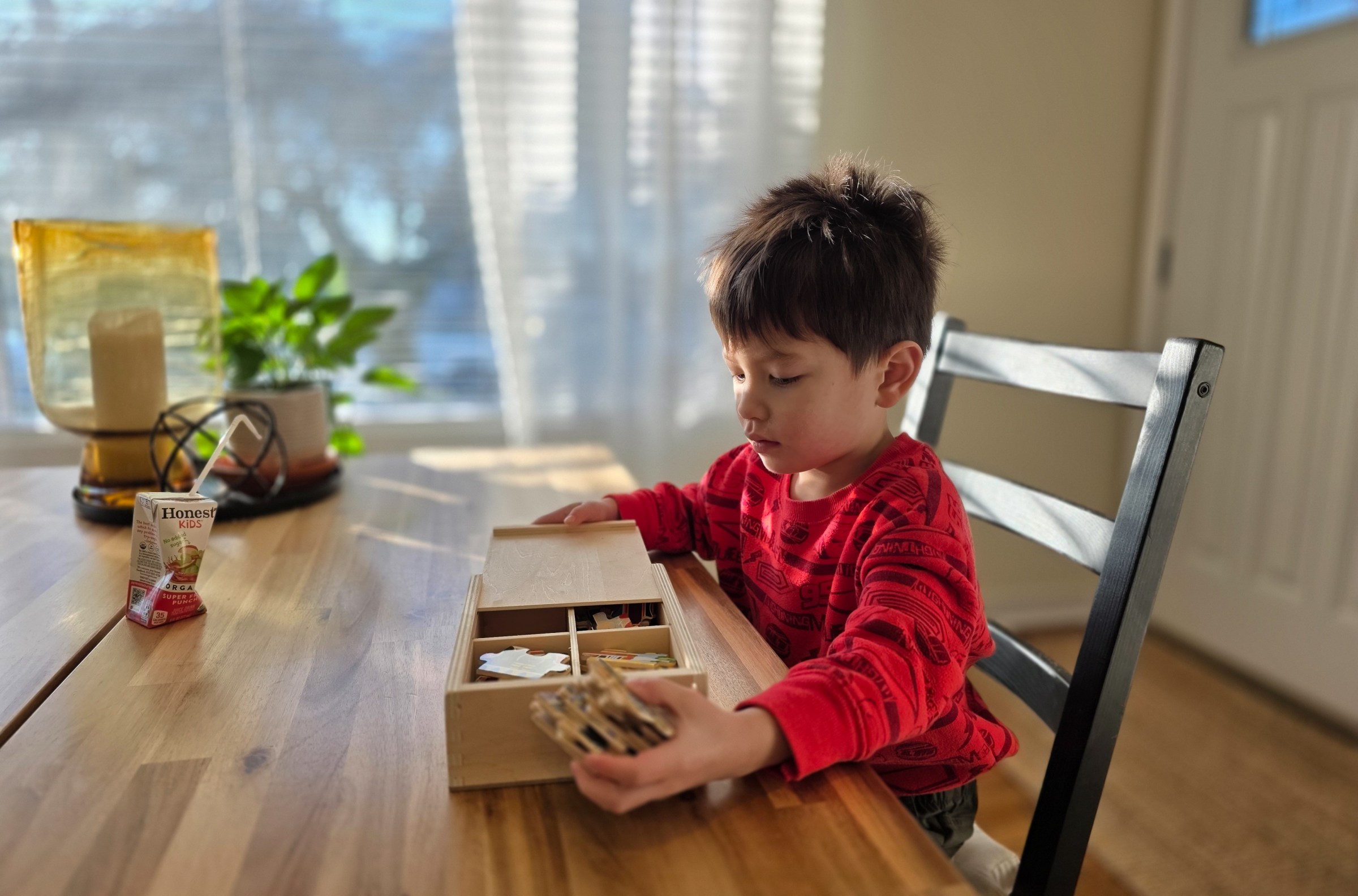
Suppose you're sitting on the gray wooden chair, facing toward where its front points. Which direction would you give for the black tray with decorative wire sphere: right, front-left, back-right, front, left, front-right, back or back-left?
front-right

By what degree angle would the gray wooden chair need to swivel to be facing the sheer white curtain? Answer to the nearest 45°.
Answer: approximately 90° to its right

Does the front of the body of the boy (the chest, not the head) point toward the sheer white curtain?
no

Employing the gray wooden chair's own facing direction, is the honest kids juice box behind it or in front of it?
in front

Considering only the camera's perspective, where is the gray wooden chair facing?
facing the viewer and to the left of the viewer

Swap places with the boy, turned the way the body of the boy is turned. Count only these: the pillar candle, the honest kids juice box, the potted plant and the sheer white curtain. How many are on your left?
0

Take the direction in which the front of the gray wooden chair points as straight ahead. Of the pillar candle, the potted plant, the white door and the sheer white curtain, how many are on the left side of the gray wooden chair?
0

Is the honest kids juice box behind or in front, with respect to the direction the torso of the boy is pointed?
in front

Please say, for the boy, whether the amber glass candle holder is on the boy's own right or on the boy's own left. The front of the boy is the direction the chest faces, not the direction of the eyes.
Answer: on the boy's own right

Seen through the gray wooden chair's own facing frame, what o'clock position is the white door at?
The white door is roughly at 5 o'clock from the gray wooden chair.

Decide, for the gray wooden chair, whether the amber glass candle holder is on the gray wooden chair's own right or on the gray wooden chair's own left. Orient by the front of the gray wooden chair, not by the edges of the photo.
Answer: on the gray wooden chair's own right

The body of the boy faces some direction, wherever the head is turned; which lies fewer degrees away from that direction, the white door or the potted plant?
the potted plant

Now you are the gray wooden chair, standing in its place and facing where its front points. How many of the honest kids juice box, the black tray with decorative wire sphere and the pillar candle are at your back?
0

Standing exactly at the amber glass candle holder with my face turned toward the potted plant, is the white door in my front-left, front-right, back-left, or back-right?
front-right
